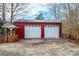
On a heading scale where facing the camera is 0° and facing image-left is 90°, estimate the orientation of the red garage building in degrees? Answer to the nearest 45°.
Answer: approximately 0°
